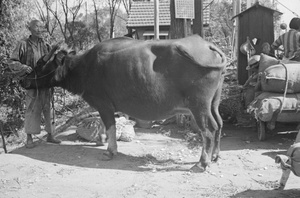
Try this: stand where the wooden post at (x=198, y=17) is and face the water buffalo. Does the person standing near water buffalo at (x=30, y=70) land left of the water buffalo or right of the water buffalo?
right

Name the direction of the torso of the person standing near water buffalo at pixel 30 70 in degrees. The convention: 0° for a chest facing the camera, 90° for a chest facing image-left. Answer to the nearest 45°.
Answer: approximately 315°

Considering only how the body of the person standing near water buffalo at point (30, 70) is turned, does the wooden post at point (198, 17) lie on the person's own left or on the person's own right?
on the person's own left

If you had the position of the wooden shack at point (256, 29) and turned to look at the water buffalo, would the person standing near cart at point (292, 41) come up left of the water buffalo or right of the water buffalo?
left

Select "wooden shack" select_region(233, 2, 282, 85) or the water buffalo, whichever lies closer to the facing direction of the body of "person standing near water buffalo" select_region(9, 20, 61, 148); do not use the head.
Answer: the water buffalo
